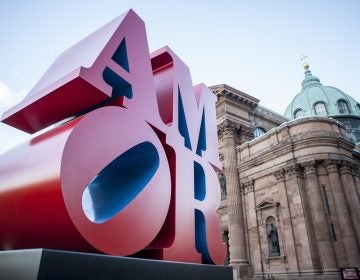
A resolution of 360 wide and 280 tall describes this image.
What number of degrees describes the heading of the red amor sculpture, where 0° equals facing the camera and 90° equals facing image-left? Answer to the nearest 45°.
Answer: approximately 315°
